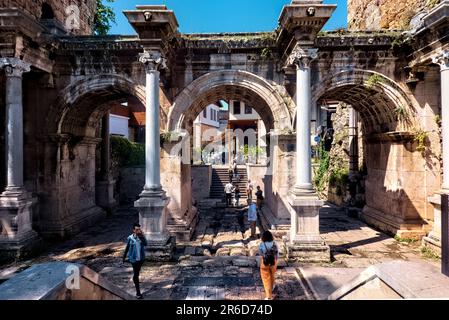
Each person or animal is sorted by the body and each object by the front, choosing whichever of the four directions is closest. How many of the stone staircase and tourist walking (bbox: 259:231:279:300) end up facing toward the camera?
1

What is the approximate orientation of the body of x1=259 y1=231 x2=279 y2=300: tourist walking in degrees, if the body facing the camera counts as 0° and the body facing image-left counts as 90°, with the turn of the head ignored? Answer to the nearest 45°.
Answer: approximately 180°

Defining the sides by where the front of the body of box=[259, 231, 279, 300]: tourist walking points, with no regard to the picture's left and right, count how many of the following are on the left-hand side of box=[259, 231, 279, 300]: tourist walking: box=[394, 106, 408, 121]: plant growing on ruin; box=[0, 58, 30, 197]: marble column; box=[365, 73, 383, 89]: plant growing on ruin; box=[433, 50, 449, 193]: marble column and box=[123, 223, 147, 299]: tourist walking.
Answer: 2

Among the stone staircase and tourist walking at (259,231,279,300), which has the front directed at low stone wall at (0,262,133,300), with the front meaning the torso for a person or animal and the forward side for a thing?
the stone staircase

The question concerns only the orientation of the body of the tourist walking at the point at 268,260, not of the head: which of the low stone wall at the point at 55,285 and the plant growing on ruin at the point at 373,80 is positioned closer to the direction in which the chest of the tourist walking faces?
the plant growing on ruin

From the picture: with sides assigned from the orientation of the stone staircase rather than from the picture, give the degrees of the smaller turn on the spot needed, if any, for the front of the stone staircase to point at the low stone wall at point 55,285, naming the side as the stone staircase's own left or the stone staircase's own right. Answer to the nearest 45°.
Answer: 0° — it already faces it

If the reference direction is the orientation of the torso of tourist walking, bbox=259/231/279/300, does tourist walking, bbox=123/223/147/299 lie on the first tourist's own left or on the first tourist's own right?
on the first tourist's own left

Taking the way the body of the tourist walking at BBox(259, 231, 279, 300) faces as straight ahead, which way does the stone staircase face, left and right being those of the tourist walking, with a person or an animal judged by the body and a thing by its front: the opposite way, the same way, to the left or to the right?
the opposite way

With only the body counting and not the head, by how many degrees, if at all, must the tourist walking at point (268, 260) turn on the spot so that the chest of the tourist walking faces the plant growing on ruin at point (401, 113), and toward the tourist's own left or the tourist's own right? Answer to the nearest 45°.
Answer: approximately 45° to the tourist's own right

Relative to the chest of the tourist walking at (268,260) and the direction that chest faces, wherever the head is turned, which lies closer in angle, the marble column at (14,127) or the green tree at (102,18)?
the green tree

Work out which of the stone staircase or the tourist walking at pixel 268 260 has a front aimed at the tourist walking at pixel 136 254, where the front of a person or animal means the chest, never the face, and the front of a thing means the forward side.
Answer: the stone staircase

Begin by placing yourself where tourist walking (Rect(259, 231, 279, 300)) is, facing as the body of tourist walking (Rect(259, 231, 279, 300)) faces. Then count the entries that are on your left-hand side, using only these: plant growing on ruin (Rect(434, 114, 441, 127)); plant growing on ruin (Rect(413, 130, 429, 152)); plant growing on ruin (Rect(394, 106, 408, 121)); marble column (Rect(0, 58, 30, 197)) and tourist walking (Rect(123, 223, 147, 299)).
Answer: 2
